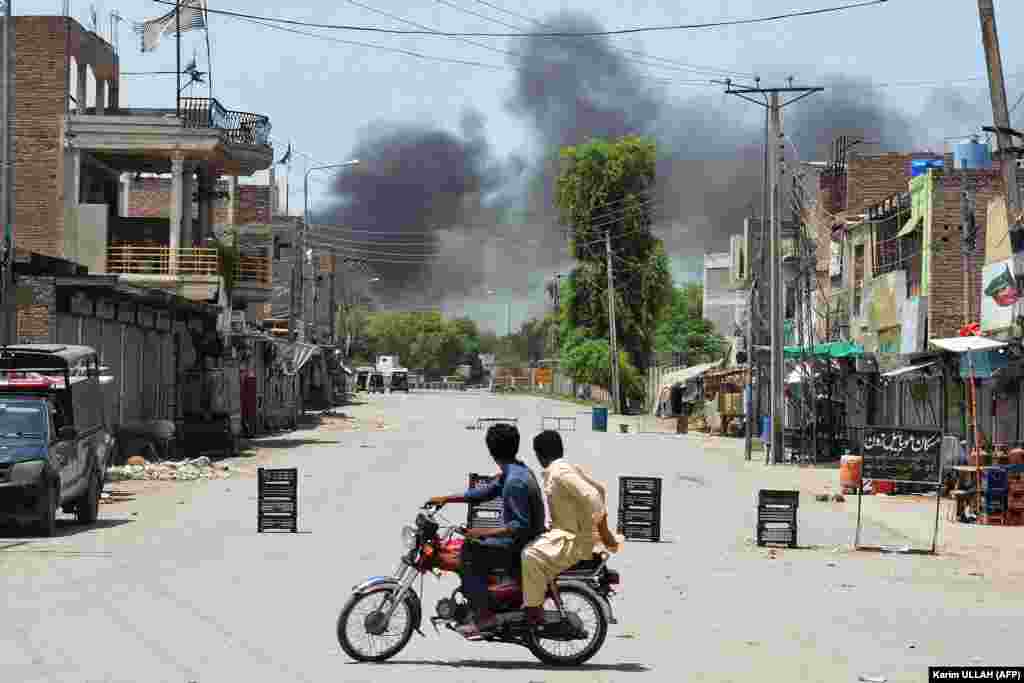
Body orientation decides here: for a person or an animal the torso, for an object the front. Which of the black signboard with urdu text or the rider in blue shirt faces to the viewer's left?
the rider in blue shirt

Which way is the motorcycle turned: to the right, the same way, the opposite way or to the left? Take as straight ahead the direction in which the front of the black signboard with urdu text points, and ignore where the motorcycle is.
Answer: to the right

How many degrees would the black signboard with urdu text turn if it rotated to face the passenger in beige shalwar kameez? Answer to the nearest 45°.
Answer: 0° — it already faces them

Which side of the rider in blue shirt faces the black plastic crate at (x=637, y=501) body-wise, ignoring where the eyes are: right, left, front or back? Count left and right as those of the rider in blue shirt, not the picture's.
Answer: right

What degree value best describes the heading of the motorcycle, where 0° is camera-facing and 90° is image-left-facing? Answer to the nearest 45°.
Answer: approximately 90°

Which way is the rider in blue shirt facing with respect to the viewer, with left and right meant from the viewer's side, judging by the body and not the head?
facing to the left of the viewer

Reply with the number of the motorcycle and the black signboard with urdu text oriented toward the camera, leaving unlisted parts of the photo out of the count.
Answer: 1

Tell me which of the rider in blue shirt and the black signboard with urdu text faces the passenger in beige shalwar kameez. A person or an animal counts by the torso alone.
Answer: the black signboard with urdu text

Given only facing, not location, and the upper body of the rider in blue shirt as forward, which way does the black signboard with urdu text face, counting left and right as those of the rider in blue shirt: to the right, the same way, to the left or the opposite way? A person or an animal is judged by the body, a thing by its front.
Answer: to the left

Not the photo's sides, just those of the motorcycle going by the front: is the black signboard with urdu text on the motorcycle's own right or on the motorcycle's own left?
on the motorcycle's own right

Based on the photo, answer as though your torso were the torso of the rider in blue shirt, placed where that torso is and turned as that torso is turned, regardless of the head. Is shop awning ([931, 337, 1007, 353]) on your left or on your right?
on your right

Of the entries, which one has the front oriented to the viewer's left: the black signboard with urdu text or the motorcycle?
the motorcycle

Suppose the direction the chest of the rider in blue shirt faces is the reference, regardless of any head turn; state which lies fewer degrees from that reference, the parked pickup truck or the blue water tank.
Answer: the parked pickup truck
